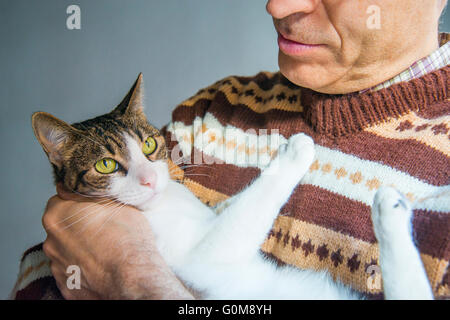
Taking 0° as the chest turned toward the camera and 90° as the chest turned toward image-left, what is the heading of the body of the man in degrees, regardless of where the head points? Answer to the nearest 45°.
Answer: approximately 45°
